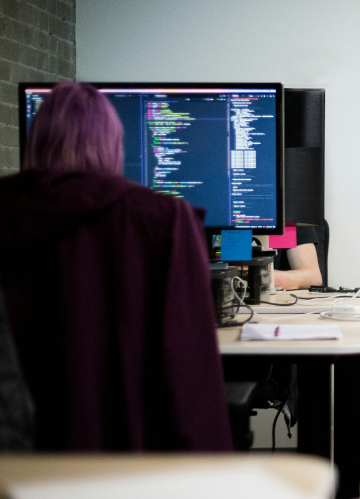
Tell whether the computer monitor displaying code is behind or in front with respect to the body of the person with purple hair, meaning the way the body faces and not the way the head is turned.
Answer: in front

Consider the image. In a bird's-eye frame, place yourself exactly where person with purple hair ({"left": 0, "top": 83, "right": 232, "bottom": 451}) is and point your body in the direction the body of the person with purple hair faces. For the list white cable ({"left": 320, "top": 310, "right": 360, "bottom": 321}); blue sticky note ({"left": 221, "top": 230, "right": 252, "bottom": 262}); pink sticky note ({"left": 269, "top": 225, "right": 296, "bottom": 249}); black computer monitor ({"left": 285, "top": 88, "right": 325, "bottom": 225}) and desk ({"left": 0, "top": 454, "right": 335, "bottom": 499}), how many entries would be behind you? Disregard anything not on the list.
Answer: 1

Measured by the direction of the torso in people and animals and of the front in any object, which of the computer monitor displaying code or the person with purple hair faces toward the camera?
the computer monitor displaying code

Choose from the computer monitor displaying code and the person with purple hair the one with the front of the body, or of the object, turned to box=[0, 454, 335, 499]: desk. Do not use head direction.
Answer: the computer monitor displaying code

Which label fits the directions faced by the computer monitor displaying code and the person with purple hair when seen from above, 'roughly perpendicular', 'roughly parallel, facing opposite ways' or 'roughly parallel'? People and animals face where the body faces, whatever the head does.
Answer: roughly parallel, facing opposite ways

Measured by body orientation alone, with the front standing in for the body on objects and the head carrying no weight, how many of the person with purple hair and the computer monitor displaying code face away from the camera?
1

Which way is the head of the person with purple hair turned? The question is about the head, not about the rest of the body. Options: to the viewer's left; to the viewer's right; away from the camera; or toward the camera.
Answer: away from the camera

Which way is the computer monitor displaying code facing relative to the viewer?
toward the camera

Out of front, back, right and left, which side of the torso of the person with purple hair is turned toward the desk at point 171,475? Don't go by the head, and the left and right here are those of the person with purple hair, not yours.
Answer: back

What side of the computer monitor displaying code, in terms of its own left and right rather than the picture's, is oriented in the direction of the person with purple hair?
front

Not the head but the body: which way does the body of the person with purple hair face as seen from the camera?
away from the camera

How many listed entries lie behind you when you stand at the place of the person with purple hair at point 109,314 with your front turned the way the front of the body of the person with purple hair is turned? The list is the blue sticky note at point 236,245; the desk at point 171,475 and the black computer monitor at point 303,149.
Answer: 1
